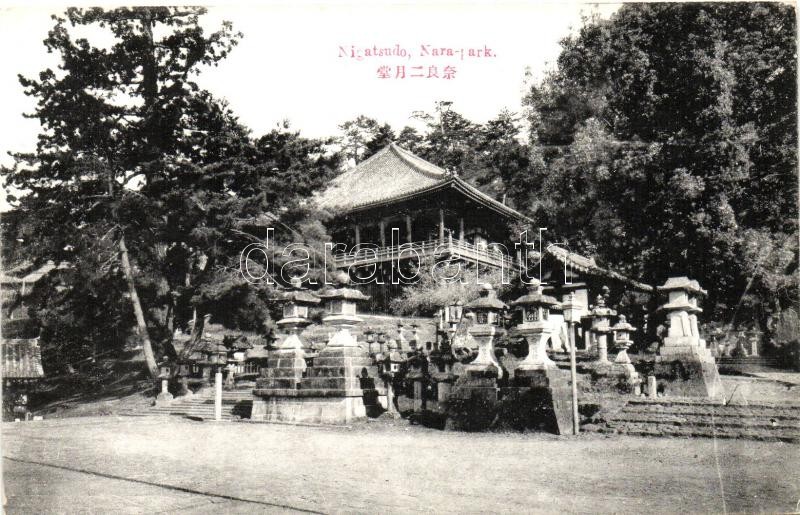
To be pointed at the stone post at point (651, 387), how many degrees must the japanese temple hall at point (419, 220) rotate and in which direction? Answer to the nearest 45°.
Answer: approximately 45° to its left

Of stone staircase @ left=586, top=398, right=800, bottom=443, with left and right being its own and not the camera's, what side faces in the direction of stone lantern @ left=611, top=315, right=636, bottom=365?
back

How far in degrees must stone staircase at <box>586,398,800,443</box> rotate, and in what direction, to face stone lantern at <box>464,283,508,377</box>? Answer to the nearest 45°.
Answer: approximately 90° to its right

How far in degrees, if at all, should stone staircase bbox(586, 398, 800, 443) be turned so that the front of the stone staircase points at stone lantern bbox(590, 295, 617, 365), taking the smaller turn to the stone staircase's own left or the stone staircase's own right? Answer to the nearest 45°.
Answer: approximately 180°

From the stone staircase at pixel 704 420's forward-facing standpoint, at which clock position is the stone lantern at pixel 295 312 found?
The stone lantern is roughly at 3 o'clock from the stone staircase.

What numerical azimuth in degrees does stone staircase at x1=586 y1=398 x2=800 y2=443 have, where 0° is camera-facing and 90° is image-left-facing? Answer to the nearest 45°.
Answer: approximately 0°

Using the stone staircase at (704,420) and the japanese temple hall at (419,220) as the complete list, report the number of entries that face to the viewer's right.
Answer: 0

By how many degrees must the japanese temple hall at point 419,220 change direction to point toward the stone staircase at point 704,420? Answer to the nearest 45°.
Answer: approximately 45° to its left

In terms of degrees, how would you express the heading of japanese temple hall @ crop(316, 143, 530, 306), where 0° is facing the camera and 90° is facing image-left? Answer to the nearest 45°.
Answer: approximately 45°

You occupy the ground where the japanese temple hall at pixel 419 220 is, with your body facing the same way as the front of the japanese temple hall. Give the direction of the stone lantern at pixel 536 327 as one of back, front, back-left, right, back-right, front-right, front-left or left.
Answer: front-left

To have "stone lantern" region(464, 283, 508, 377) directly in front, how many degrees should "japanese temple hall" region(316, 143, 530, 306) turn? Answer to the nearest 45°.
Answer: approximately 45° to its left

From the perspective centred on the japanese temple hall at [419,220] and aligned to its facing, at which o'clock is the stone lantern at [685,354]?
The stone lantern is roughly at 10 o'clock from the japanese temple hall.
